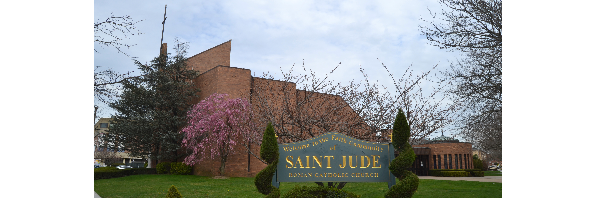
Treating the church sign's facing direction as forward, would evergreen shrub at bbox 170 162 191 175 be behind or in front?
behind

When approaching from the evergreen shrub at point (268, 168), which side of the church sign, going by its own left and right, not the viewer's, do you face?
right

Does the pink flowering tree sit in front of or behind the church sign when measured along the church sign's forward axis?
behind

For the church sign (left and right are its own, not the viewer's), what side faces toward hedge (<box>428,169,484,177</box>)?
back

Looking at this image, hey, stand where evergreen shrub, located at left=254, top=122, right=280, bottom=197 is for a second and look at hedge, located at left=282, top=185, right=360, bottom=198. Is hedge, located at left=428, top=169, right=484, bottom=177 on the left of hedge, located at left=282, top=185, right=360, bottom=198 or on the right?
left

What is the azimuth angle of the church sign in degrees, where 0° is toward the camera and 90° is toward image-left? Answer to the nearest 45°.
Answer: approximately 0°

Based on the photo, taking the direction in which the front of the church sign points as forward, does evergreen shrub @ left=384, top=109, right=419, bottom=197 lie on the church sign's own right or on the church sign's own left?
on the church sign's own left
